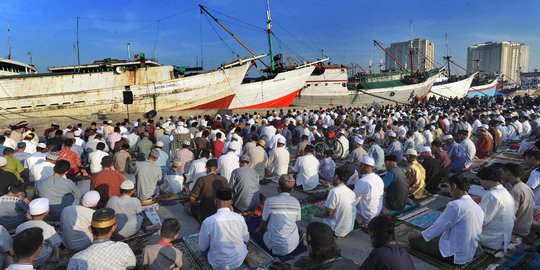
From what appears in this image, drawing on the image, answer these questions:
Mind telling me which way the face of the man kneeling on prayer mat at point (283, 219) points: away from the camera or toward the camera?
away from the camera

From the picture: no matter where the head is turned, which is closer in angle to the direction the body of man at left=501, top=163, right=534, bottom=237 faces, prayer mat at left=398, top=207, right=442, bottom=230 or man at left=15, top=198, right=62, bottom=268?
the prayer mat

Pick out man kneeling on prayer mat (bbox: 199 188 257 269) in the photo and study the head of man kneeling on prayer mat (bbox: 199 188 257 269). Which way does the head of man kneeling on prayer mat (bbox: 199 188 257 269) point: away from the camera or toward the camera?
away from the camera

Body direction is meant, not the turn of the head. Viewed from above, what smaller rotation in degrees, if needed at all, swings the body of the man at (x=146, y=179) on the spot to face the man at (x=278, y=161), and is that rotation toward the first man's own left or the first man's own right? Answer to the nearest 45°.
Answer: approximately 45° to the first man's own right

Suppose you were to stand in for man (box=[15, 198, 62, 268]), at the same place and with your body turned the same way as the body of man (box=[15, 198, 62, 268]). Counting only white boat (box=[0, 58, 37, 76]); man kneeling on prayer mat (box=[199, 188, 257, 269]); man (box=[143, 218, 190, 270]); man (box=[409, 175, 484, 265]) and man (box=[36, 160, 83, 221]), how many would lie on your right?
3

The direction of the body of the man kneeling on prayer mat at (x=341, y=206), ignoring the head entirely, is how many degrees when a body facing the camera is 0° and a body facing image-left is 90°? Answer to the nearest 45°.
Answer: approximately 135°

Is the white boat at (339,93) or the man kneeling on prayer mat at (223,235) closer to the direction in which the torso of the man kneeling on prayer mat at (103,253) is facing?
the white boat

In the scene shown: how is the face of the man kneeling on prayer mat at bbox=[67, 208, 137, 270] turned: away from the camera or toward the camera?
away from the camera

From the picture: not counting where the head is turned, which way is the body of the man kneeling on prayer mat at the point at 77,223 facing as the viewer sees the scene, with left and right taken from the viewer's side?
facing away from the viewer and to the right of the viewer

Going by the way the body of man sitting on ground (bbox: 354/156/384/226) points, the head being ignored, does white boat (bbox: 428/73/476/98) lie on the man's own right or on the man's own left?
on the man's own right

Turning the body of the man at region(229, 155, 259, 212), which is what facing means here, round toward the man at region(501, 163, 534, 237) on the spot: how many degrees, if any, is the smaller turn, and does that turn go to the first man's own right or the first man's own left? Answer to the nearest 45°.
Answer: approximately 90° to the first man's own right
